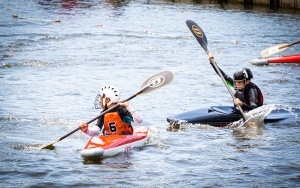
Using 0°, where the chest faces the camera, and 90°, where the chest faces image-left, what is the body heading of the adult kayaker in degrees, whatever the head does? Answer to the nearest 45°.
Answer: approximately 45°

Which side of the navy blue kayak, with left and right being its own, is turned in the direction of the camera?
left

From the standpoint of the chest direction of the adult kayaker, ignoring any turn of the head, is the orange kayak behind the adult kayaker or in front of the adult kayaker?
in front

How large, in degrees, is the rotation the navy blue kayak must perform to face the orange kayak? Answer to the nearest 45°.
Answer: approximately 45° to its left

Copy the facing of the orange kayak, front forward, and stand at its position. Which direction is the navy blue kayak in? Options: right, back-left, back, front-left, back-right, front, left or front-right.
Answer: back

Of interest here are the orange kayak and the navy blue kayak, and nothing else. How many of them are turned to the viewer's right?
0

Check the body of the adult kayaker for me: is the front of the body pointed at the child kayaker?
yes

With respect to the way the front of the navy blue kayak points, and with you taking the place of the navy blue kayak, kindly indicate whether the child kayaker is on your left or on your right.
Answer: on your left
